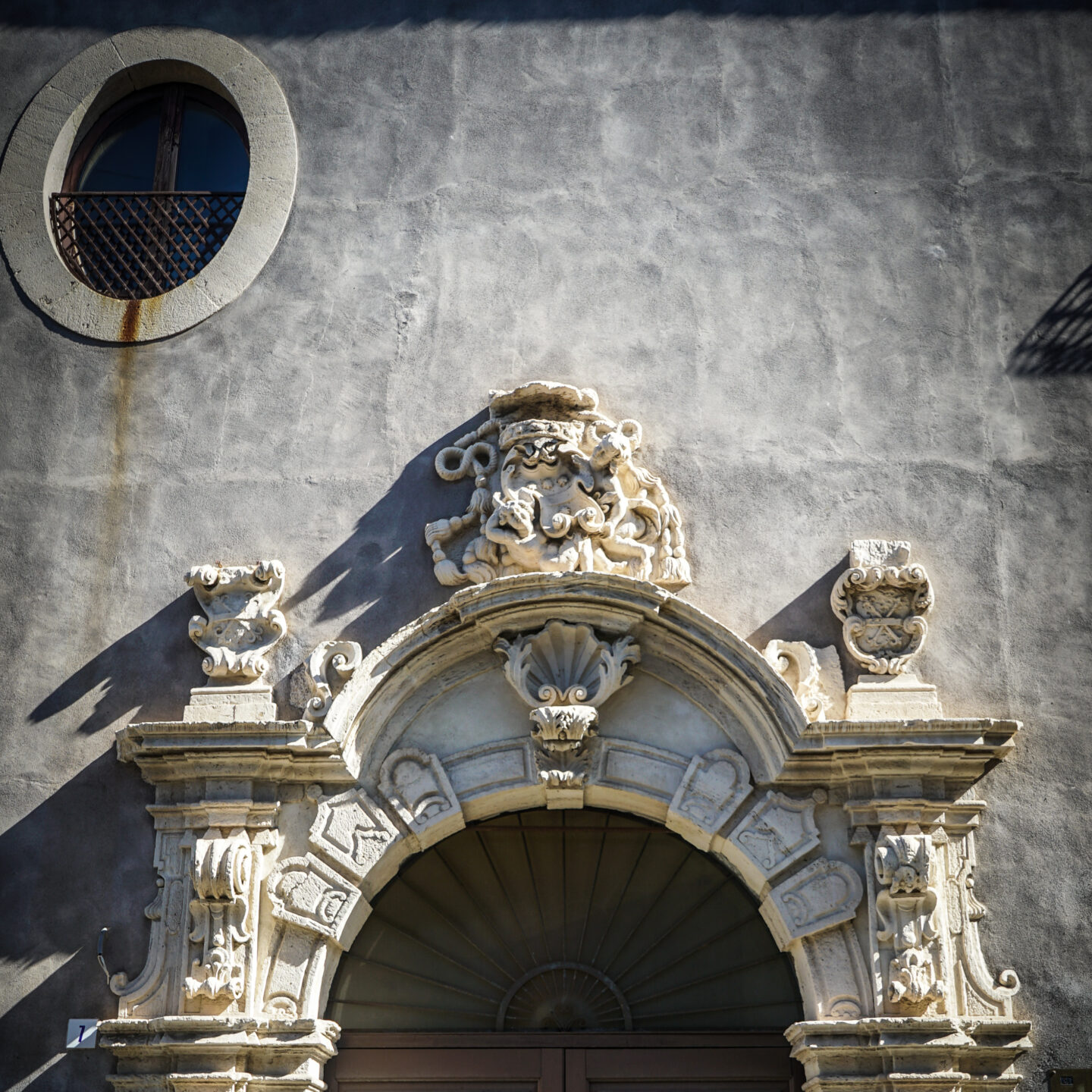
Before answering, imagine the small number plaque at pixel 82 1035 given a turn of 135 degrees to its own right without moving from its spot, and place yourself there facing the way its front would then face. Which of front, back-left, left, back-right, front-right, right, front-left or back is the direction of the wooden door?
back-right

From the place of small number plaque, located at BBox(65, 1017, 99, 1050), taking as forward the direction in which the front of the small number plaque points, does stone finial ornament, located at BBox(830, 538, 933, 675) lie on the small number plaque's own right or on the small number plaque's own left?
on the small number plaque's own left

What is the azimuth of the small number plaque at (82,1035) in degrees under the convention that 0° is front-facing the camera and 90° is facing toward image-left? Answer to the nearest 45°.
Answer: approximately 0°
